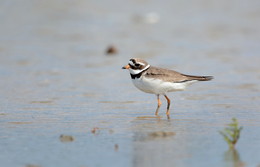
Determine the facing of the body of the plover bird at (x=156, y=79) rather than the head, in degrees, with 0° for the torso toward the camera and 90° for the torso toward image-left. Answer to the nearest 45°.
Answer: approximately 90°
